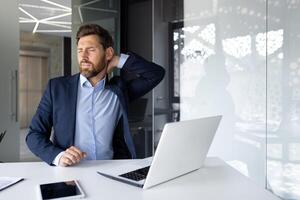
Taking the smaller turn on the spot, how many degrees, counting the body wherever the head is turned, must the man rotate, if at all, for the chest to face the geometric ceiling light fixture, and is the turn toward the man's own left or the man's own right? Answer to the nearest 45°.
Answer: approximately 180°

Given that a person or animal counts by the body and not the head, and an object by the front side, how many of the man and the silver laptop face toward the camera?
1

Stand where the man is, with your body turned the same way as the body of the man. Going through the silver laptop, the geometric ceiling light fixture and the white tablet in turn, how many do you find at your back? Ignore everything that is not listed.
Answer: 1

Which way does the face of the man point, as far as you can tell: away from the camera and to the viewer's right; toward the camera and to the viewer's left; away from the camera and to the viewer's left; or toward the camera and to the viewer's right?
toward the camera and to the viewer's left

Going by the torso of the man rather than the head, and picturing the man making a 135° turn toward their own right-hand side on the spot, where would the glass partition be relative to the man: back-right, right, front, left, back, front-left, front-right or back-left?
right

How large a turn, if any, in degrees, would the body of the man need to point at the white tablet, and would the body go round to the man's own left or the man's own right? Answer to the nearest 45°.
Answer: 0° — they already face it

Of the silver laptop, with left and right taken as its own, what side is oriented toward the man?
front

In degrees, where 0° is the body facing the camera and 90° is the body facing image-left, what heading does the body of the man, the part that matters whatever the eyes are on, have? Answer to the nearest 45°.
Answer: approximately 0°

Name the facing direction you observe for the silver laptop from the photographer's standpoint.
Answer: facing away from the viewer and to the left of the viewer
